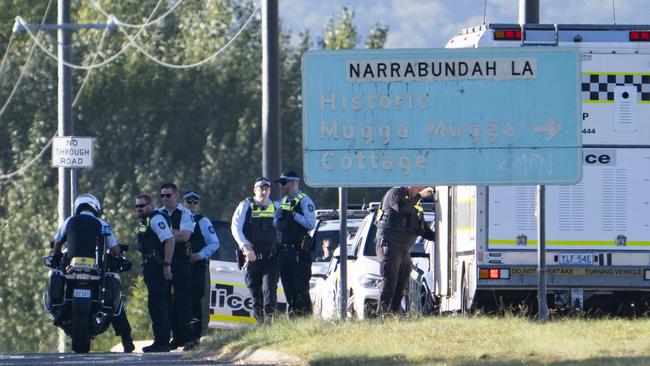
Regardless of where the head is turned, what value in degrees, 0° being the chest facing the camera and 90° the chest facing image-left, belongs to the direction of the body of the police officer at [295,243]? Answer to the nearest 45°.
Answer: approximately 45°

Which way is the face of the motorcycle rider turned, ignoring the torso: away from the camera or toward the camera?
away from the camera

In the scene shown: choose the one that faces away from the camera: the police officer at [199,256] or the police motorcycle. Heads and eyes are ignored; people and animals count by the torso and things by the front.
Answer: the police motorcycle

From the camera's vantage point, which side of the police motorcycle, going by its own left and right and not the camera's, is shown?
back

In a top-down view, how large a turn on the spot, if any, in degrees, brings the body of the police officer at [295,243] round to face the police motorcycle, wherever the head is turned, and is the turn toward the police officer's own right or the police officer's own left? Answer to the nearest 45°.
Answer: approximately 45° to the police officer's own right

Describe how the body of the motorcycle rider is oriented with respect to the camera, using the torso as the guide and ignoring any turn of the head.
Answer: away from the camera
